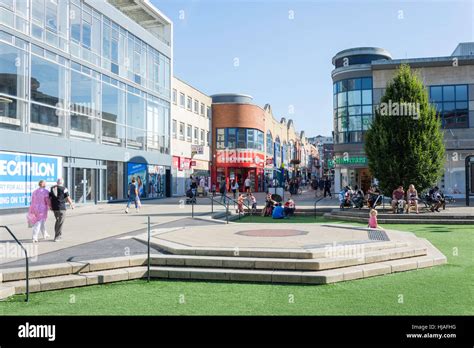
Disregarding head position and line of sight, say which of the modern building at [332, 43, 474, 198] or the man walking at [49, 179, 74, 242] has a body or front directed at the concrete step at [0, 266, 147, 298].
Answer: the modern building

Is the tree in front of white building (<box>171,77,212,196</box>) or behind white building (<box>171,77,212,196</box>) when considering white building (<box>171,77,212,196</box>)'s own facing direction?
in front

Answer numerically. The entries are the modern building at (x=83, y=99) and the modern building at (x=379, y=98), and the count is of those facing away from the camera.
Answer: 0

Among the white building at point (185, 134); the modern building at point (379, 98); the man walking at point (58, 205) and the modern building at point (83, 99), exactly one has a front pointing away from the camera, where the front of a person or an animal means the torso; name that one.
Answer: the man walking

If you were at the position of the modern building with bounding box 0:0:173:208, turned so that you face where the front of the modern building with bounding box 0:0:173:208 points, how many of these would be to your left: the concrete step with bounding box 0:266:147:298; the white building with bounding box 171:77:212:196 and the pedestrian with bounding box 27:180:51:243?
1

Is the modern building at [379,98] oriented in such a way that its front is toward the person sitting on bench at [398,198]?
yes

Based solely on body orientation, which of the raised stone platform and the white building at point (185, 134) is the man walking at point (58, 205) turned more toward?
the white building

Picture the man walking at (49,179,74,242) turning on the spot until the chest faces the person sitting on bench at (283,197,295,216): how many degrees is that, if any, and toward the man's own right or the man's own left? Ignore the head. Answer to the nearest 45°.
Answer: approximately 45° to the man's own right

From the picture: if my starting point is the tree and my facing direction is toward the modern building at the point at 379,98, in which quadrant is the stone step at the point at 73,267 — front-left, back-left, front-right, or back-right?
back-left

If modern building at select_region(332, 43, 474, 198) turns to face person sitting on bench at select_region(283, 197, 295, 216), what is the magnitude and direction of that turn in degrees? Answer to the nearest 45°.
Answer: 0° — it already faces them

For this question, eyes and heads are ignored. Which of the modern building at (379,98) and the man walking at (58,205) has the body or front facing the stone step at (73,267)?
the modern building

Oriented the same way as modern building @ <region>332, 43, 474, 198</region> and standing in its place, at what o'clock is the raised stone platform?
The raised stone platform is roughly at 12 o'clock from the modern building.

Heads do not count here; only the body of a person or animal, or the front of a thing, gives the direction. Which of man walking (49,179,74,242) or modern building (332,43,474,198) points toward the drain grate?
the modern building

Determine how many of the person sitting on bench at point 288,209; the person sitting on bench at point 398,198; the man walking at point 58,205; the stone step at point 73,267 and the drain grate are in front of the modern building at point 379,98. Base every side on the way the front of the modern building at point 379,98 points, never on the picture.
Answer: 5

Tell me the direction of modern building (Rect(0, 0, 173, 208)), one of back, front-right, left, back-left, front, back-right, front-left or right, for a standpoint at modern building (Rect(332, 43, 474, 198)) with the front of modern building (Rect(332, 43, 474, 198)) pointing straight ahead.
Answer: front-right

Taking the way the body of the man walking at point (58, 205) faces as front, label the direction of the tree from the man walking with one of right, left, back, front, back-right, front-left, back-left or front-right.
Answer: right

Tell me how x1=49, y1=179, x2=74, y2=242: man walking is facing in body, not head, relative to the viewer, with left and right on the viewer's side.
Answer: facing away from the viewer

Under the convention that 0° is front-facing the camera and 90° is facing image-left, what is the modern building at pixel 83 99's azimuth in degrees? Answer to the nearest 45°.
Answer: approximately 315°

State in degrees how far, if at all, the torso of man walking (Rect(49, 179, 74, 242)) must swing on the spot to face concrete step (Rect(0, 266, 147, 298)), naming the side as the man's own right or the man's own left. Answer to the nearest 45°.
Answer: approximately 180°

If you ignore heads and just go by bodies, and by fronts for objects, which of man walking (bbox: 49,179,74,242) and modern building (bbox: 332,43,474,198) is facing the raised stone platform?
the modern building

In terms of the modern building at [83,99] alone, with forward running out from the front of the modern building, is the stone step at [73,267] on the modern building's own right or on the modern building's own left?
on the modern building's own right
